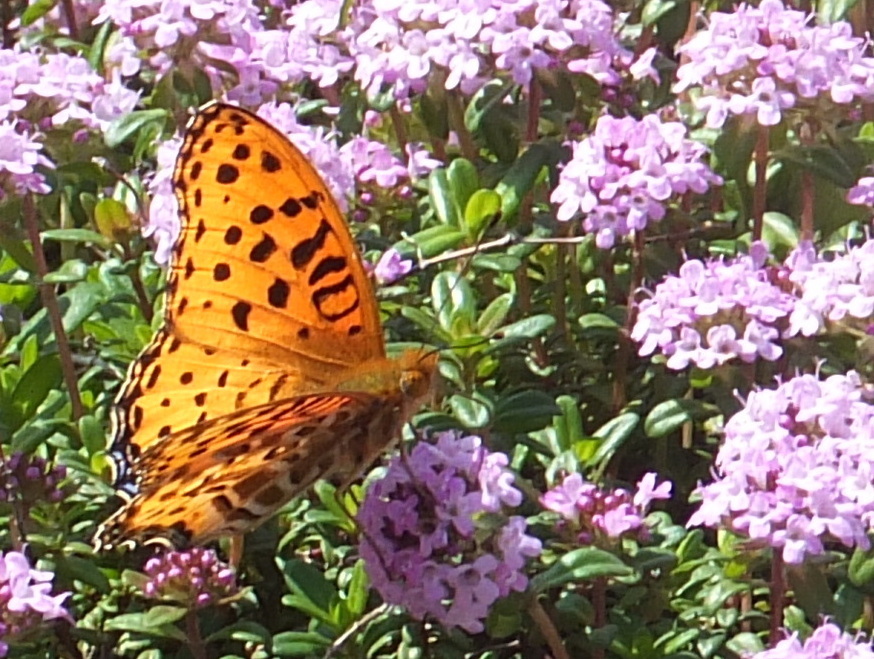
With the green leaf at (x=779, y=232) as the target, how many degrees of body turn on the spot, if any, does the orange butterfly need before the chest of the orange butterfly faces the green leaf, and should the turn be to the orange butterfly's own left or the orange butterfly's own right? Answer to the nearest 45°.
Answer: approximately 45° to the orange butterfly's own left

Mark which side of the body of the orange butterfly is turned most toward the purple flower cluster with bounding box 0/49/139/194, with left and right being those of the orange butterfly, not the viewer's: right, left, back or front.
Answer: left

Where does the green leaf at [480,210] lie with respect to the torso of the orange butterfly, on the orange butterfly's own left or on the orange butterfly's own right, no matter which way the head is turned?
on the orange butterfly's own left

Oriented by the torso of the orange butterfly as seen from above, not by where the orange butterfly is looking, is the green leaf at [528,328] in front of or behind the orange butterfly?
in front

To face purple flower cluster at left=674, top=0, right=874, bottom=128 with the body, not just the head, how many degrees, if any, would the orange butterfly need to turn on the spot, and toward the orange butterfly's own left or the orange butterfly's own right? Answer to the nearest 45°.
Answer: approximately 45° to the orange butterfly's own left

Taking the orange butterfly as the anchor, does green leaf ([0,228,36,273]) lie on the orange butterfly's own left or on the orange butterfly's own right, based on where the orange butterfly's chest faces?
on the orange butterfly's own left

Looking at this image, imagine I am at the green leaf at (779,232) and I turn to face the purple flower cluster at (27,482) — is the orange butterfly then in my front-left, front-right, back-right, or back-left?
front-left

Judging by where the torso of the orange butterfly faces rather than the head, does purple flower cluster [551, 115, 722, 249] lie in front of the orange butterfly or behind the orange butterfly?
in front

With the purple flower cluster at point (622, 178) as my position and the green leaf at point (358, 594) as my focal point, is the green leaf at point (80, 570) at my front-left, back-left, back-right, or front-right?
front-right

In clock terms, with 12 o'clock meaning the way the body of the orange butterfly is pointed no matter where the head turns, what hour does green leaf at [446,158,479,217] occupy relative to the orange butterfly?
The green leaf is roughly at 10 o'clock from the orange butterfly.

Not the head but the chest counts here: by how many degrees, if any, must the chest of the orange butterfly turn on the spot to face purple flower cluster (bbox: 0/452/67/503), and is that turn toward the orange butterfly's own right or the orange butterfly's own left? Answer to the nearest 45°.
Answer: approximately 135° to the orange butterfly's own left

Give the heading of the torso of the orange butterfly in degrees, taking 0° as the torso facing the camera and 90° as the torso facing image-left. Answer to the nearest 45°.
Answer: approximately 270°

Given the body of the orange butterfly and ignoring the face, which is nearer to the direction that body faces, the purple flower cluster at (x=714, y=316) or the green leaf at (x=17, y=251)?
the purple flower cluster

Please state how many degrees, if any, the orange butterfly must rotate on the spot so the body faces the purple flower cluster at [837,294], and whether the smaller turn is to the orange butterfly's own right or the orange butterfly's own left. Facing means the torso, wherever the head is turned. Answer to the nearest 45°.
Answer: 0° — it already faces it

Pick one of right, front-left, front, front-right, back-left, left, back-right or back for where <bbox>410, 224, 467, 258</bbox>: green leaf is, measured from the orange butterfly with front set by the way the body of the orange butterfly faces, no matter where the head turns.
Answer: front-left
